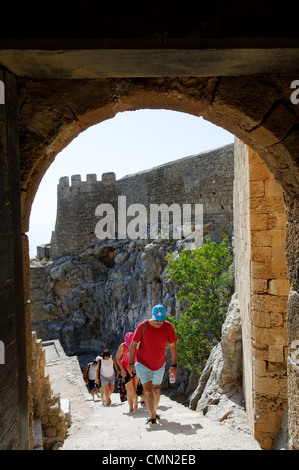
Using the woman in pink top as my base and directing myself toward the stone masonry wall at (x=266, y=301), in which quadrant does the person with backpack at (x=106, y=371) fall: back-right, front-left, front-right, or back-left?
back-left

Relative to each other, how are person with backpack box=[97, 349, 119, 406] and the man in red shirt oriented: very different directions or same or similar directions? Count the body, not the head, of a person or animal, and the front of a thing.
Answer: same or similar directions

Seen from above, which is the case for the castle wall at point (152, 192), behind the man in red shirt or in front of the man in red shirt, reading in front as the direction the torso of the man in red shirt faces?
behind

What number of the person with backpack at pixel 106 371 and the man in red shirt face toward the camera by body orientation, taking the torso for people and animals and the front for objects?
2

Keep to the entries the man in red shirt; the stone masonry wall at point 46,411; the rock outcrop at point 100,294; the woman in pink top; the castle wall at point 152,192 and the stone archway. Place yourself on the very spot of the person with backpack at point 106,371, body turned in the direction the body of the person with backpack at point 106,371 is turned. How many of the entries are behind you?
2

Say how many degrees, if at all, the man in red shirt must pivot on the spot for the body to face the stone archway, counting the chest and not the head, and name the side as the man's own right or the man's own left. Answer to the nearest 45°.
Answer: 0° — they already face it

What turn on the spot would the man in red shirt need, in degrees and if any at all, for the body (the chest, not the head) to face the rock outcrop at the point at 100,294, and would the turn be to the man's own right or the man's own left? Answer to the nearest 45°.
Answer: approximately 180°

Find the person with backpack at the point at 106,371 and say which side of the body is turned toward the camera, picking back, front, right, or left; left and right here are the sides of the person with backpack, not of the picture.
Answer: front

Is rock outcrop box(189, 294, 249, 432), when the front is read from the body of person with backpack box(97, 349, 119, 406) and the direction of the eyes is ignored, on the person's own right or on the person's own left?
on the person's own left
